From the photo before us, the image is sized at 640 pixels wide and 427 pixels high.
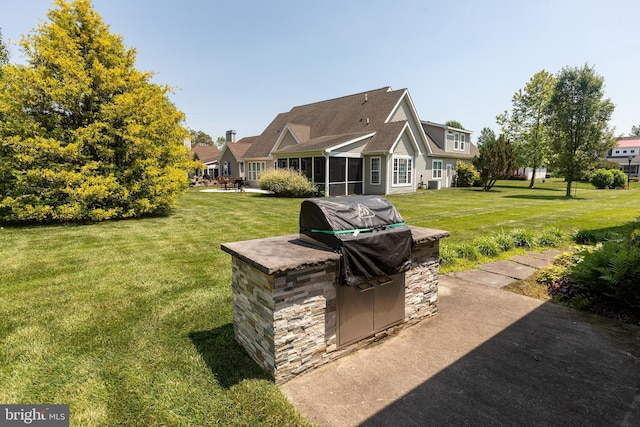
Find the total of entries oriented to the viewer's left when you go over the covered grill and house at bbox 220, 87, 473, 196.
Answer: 0

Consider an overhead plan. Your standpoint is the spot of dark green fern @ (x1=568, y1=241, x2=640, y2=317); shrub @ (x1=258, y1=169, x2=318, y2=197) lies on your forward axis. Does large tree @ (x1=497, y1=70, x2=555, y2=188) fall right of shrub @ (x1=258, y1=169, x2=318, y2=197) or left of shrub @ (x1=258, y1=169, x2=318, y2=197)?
right

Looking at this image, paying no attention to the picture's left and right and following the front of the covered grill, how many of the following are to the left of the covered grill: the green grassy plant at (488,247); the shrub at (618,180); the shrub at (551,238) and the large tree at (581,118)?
4

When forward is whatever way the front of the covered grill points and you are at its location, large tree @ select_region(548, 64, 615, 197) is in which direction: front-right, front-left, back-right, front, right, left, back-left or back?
left

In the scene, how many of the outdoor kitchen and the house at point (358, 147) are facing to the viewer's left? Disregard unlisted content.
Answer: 0

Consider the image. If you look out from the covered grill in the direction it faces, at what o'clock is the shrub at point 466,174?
The shrub is roughly at 8 o'clock from the covered grill.

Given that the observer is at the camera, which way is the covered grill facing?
facing the viewer and to the right of the viewer
